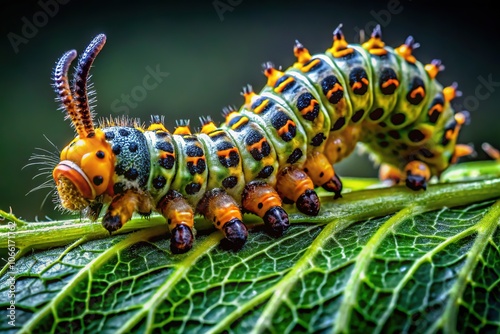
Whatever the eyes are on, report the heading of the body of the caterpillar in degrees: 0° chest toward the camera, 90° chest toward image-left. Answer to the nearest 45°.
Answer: approximately 90°
